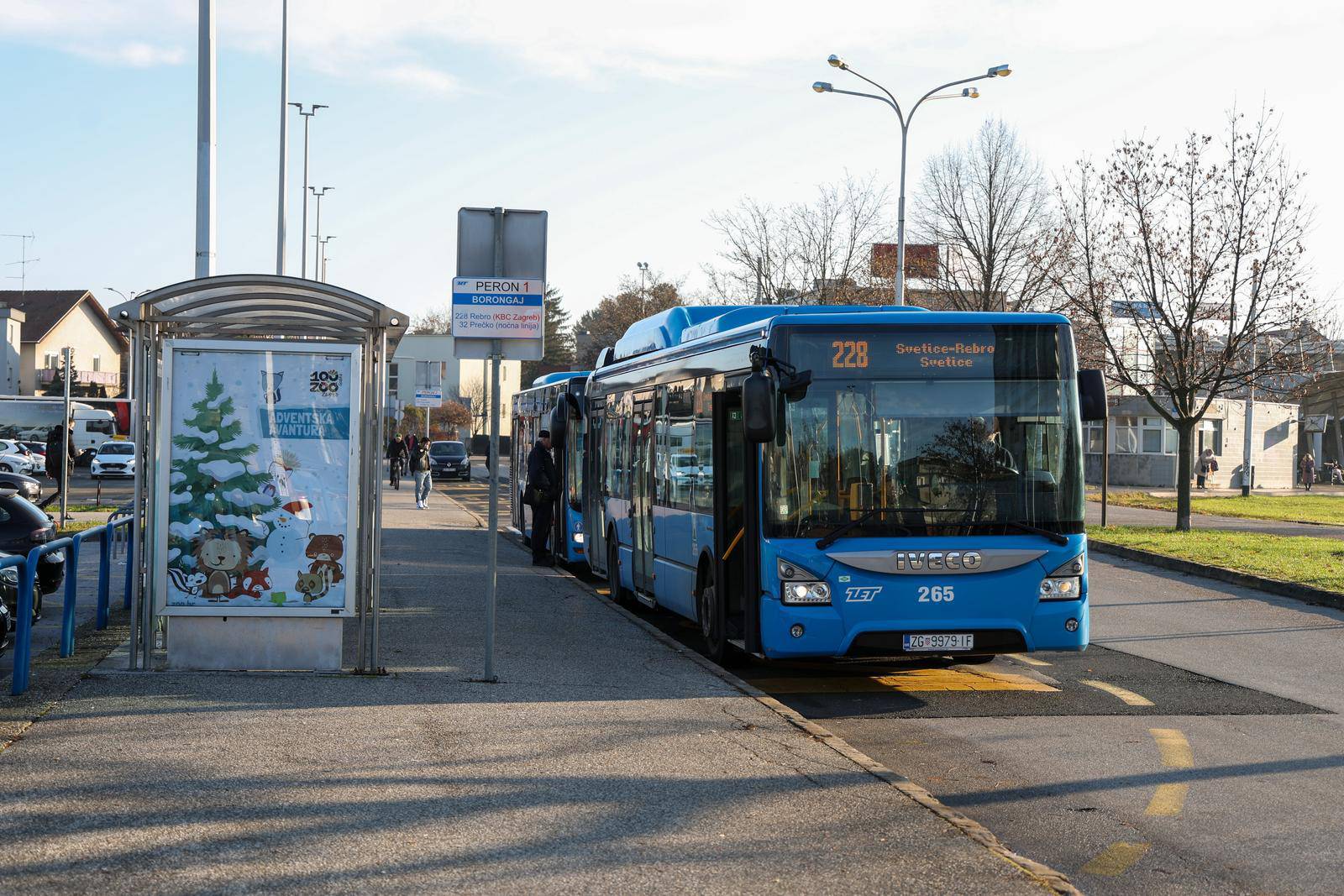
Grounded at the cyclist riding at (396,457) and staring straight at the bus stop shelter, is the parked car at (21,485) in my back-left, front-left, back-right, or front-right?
front-right

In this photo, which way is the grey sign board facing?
away from the camera

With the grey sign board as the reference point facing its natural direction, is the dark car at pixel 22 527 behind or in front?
in front

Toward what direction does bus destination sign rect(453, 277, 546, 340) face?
toward the camera

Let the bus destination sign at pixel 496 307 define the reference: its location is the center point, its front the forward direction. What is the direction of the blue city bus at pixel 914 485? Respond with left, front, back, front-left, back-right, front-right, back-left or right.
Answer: left

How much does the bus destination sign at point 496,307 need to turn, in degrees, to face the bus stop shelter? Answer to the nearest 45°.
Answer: approximately 90° to its right

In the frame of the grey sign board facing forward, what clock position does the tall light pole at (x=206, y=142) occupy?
The tall light pole is roughly at 11 o'clock from the grey sign board.

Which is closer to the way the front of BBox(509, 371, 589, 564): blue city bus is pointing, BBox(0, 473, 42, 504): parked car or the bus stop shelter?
the bus stop shelter

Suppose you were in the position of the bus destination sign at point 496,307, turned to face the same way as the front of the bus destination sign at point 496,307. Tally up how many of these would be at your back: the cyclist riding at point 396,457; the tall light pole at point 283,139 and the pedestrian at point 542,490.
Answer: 3

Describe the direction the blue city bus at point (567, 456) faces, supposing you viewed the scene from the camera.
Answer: facing the viewer and to the right of the viewer

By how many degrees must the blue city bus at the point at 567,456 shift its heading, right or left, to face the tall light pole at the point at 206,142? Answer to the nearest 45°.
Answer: approximately 90° to its right

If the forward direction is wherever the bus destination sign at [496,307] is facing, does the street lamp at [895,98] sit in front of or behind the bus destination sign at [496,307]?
behind

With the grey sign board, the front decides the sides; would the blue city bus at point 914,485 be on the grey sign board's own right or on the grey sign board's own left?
on the grey sign board's own right

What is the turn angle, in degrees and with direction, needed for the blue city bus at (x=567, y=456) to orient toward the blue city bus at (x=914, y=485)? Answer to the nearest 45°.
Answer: approximately 45° to its right

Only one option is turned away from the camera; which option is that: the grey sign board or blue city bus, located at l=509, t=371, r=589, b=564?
the grey sign board

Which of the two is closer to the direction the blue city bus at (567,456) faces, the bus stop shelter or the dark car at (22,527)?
the bus stop shelter
